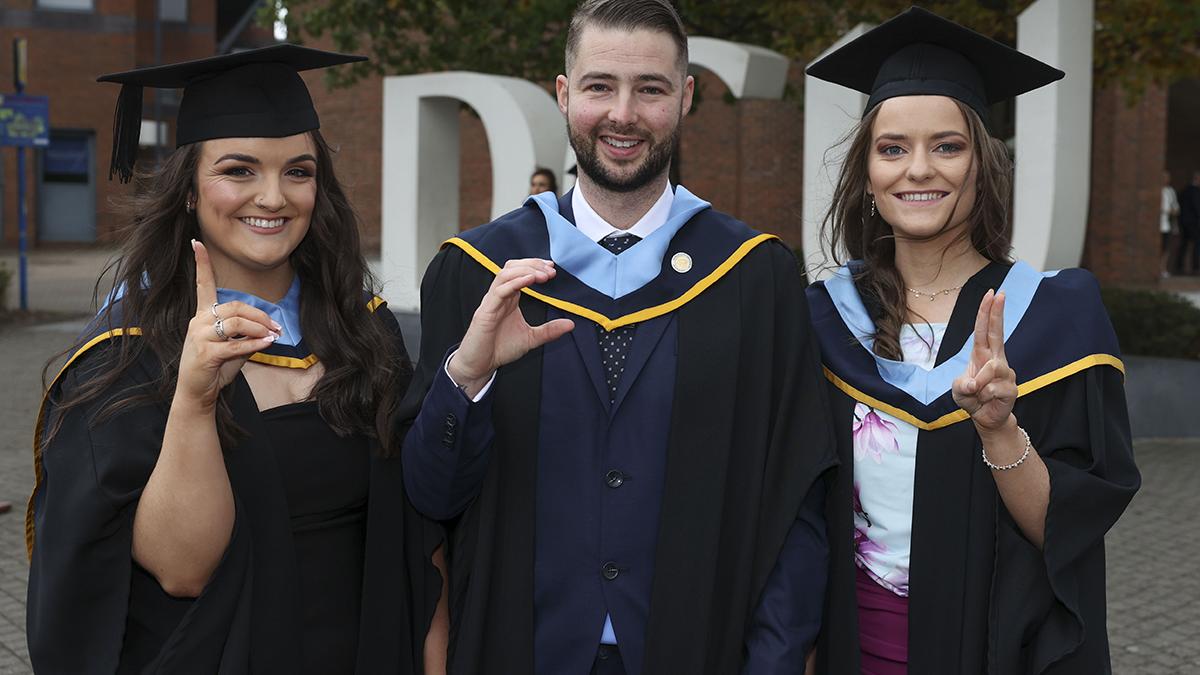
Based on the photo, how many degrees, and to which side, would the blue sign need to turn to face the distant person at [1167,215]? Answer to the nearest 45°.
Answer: approximately 90° to its left

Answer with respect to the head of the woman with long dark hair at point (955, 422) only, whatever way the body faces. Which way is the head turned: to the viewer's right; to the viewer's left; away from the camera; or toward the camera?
toward the camera

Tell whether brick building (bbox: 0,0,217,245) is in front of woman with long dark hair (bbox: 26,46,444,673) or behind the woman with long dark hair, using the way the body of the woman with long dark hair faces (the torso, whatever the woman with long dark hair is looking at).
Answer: behind

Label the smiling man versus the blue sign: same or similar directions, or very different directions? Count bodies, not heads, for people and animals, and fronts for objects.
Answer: same or similar directions

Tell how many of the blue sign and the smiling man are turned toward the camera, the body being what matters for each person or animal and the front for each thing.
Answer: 2

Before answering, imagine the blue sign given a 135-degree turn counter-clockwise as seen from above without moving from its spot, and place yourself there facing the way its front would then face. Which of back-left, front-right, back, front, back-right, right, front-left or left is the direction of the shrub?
right

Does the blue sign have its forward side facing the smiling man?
yes

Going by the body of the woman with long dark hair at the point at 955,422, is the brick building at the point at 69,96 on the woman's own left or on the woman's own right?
on the woman's own right

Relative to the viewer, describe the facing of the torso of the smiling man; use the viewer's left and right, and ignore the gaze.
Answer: facing the viewer

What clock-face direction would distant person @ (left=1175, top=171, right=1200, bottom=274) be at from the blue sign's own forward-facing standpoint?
The distant person is roughly at 9 o'clock from the blue sign.

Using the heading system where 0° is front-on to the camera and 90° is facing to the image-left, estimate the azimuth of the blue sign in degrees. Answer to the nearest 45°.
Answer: approximately 0°

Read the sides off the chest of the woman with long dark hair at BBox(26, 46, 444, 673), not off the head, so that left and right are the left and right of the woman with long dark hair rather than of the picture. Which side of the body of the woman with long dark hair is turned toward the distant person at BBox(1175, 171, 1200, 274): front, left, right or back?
left

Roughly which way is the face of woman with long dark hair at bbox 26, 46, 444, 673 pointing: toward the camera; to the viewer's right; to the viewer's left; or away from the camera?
toward the camera

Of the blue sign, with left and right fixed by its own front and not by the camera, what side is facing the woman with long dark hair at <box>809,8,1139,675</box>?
front

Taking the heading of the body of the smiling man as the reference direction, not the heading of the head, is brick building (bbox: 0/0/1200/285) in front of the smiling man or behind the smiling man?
behind

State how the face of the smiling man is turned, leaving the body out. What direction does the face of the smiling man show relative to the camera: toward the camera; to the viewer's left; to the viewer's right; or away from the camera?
toward the camera
